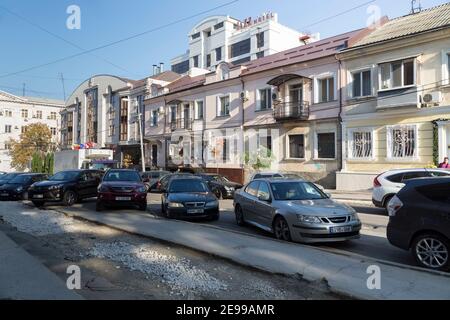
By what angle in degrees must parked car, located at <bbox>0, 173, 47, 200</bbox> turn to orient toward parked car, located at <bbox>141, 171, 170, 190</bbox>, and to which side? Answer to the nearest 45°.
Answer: approximately 135° to its left

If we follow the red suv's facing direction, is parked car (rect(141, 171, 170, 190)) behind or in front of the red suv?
behind

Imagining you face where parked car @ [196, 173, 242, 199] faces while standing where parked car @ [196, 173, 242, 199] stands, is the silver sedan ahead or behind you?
ahead

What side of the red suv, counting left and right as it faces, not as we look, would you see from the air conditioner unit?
left

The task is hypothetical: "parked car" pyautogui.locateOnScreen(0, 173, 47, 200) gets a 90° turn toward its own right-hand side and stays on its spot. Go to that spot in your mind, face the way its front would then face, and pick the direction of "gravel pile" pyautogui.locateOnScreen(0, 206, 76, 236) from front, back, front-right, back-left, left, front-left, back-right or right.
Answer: back-left

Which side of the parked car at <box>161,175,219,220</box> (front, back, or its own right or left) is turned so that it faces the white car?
left

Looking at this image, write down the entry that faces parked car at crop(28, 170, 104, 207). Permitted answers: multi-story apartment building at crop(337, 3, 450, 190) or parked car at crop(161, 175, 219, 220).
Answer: the multi-story apartment building

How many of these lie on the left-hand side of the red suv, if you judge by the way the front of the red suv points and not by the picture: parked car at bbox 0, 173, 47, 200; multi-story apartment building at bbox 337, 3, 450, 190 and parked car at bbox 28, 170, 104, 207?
1

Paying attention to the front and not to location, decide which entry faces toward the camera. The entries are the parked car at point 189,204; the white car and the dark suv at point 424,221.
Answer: the parked car
